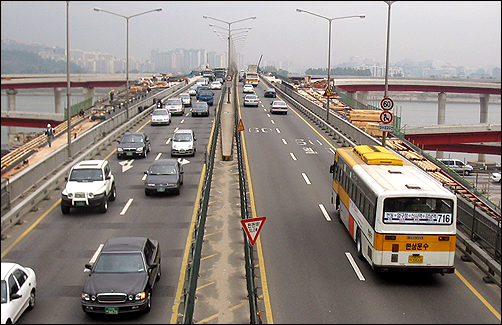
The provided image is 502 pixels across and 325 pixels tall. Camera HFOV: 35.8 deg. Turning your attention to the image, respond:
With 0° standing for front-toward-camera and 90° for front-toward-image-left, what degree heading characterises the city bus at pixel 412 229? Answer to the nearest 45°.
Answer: approximately 180°

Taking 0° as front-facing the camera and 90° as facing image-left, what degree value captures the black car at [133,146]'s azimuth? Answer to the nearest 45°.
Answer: approximately 0°

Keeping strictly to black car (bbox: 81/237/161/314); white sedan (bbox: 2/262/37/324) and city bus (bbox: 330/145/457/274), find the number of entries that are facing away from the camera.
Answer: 1

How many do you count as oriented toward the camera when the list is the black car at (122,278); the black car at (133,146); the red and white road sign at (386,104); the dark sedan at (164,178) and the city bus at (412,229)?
4

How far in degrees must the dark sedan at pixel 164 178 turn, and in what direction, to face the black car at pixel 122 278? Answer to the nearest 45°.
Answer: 0° — it already faces it

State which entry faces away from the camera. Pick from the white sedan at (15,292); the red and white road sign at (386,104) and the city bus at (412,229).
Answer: the city bus

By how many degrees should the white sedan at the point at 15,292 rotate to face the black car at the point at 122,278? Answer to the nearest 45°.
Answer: approximately 135° to its left

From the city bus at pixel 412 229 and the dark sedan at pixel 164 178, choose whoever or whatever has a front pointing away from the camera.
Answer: the city bus

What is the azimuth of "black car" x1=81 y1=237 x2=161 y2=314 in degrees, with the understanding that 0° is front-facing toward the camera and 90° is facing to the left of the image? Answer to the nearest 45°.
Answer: approximately 0°
